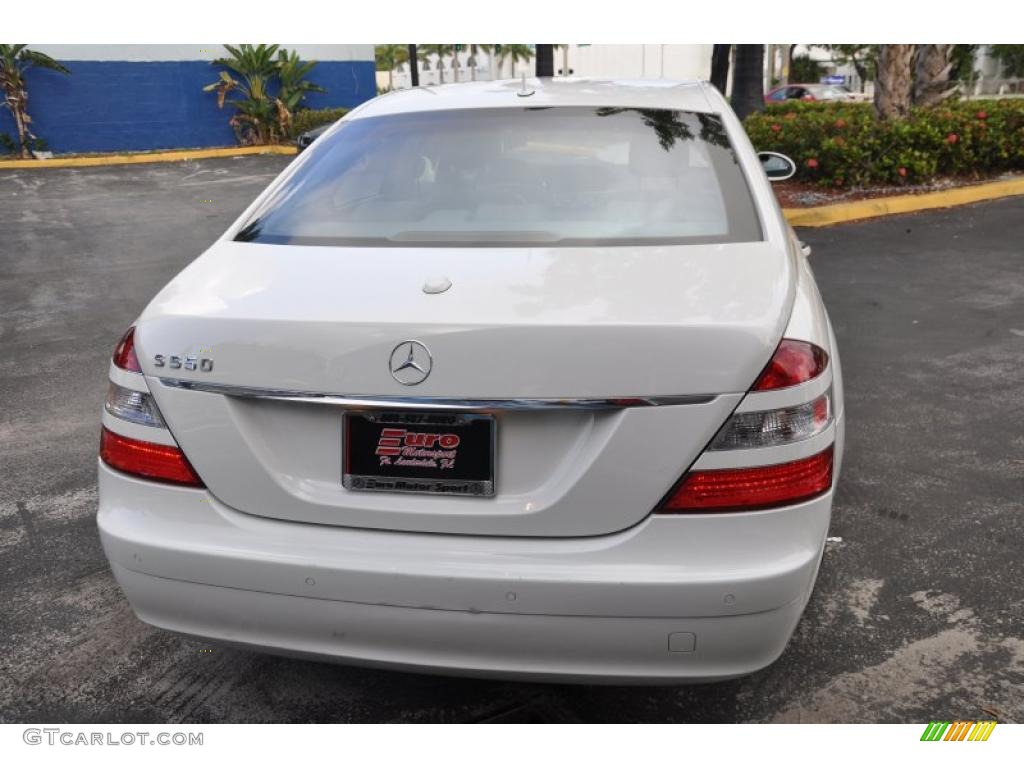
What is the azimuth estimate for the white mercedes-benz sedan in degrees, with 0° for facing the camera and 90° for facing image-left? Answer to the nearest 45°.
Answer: approximately 180°

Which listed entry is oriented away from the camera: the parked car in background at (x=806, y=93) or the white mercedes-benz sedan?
the white mercedes-benz sedan

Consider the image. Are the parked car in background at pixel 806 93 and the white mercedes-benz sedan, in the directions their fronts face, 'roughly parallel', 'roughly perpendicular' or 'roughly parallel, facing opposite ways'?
roughly perpendicular

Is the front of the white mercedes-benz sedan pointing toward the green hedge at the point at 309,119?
yes

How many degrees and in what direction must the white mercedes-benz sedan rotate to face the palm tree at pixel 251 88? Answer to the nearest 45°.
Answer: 0° — it already faces it

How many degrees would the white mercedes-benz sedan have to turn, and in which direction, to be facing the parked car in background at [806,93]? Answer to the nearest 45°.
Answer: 0° — it already faces it

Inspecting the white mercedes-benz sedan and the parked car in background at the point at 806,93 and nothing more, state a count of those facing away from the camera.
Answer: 1
